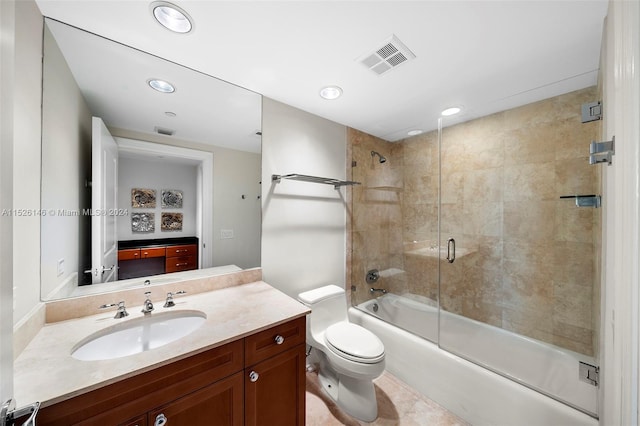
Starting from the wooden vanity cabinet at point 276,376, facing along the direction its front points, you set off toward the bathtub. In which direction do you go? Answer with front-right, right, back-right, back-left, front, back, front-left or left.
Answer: front-left

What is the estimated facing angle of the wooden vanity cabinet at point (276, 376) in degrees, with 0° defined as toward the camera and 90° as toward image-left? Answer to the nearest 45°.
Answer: approximately 315°

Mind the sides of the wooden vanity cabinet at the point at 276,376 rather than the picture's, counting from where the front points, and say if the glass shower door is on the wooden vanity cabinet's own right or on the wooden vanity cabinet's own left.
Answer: on the wooden vanity cabinet's own left

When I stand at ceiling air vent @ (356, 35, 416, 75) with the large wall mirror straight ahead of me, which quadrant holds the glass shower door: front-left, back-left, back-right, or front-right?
back-right
